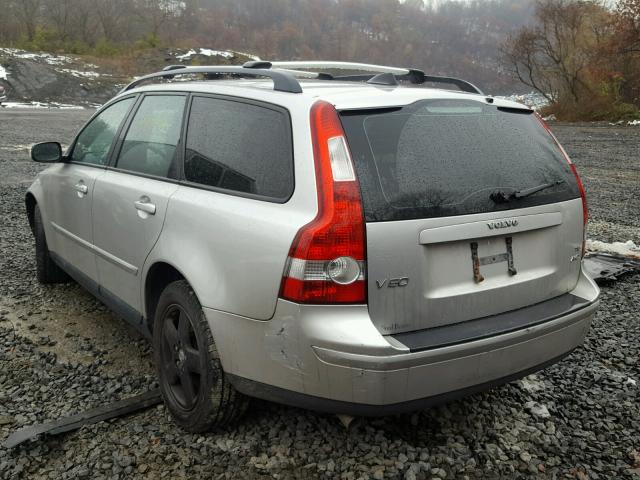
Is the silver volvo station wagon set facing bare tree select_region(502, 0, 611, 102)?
no

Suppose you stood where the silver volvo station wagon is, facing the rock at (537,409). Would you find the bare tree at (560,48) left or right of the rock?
left

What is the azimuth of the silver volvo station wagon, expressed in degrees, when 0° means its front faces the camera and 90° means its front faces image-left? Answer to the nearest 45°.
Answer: approximately 135°

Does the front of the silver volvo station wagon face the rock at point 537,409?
no

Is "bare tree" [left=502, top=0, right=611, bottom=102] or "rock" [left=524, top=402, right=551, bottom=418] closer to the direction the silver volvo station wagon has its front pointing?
the bare tree
